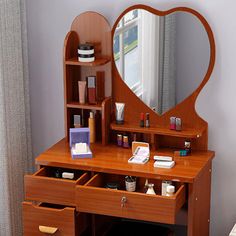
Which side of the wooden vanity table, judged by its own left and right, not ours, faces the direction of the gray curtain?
right

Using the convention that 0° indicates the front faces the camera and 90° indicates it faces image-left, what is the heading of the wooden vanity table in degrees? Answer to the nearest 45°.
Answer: approximately 45°

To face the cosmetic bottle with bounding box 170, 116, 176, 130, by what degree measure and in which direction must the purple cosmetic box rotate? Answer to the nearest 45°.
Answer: approximately 90° to its left

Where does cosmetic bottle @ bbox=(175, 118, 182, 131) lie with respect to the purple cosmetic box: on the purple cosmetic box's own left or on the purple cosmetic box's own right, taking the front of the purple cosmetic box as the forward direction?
on the purple cosmetic box's own left
